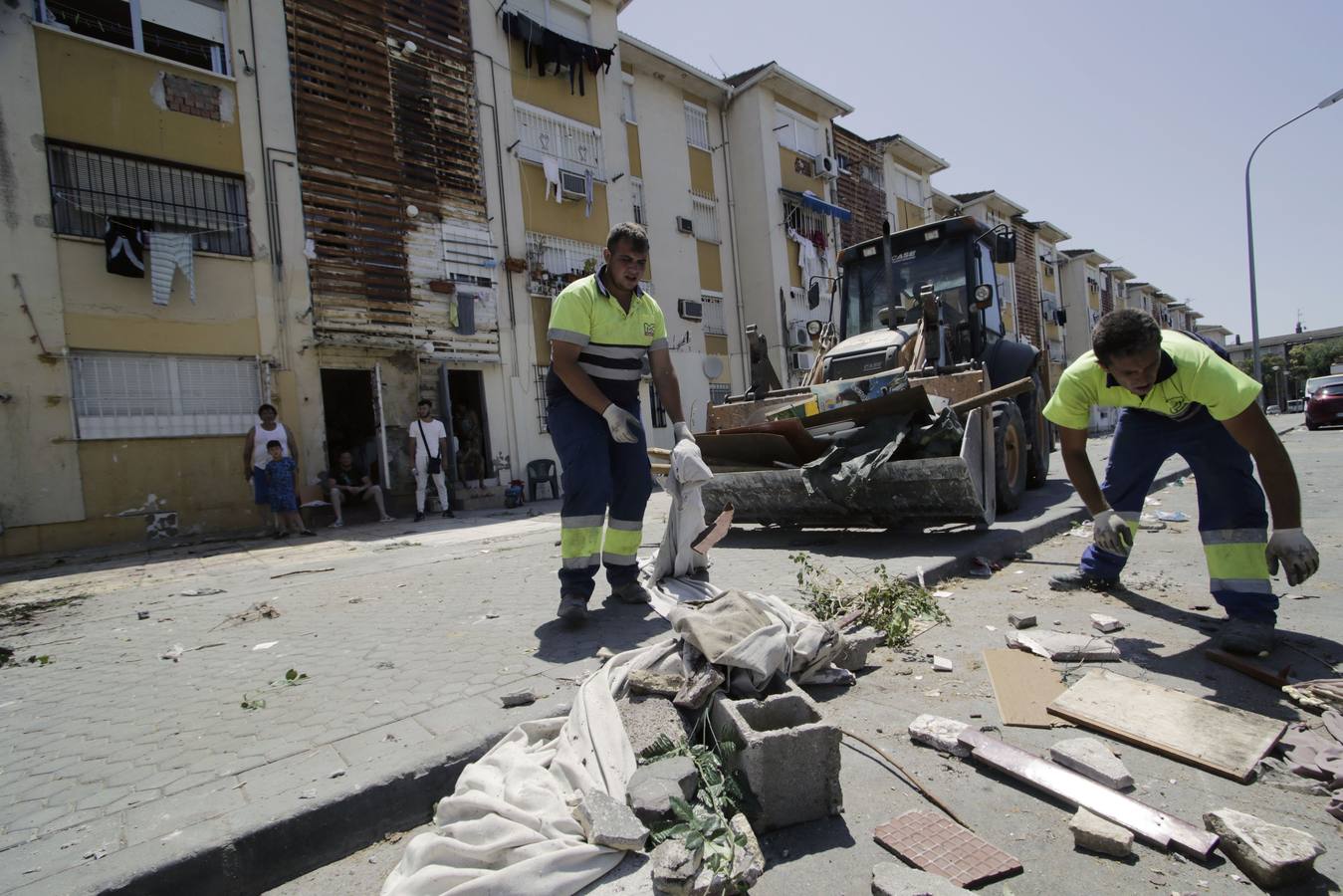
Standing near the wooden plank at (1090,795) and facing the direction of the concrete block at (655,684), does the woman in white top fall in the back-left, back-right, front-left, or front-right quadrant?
front-right

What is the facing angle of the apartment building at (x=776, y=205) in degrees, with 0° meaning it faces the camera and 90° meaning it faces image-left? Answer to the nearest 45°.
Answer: approximately 315°

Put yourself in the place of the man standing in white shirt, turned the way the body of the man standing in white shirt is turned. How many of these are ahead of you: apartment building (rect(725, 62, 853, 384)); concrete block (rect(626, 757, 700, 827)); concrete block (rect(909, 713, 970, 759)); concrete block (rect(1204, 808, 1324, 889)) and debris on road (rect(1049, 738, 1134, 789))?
4

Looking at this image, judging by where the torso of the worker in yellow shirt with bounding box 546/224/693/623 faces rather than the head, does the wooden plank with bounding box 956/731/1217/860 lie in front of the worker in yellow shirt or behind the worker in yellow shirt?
in front

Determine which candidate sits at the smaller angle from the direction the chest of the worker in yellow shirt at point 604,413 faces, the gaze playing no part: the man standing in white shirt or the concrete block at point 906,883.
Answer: the concrete block

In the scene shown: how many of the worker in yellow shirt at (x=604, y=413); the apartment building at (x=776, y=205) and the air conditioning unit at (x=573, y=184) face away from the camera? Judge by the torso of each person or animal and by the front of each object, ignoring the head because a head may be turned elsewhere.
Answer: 0

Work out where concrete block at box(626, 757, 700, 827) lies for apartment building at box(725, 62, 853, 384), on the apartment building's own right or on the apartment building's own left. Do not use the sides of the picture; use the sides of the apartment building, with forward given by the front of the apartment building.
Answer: on the apartment building's own right

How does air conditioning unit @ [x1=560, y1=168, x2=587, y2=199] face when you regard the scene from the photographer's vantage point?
facing the viewer and to the right of the viewer

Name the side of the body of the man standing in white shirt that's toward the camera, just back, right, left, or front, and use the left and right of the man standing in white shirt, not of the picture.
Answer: front

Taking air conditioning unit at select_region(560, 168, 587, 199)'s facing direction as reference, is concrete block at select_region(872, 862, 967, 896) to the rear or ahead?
ahead

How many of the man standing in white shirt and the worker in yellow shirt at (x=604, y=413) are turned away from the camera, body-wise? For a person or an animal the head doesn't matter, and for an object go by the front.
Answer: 0

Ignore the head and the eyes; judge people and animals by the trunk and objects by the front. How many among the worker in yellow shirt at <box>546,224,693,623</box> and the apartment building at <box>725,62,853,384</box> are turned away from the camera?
0

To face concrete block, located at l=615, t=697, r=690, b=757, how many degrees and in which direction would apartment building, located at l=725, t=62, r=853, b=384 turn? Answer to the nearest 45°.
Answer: approximately 45° to its right
